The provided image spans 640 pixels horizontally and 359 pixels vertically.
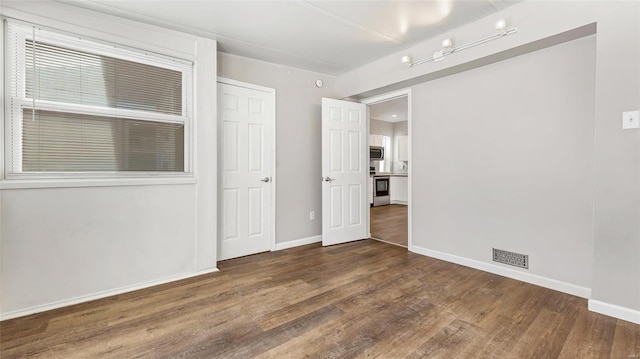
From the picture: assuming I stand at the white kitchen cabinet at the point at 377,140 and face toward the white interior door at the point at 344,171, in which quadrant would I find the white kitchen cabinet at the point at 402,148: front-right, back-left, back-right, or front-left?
back-left

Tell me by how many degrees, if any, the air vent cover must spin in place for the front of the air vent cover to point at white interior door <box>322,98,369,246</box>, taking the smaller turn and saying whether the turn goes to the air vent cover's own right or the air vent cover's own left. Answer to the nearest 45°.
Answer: approximately 45° to the air vent cover's own right

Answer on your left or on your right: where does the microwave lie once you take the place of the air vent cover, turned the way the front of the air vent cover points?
on your right

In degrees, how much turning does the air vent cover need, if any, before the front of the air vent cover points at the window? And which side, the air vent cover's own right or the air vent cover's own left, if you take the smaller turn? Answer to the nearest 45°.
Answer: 0° — it already faces it

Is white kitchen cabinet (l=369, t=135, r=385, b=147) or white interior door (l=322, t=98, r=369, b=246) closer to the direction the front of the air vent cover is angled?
the white interior door

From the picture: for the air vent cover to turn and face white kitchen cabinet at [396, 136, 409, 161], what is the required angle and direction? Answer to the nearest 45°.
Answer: approximately 90° to its right

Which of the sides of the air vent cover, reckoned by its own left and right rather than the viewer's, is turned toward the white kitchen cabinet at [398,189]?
right

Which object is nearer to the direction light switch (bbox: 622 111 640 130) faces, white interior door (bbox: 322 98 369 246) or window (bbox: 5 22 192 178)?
the window

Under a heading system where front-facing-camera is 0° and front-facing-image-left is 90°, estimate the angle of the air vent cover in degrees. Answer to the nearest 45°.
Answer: approximately 45°
